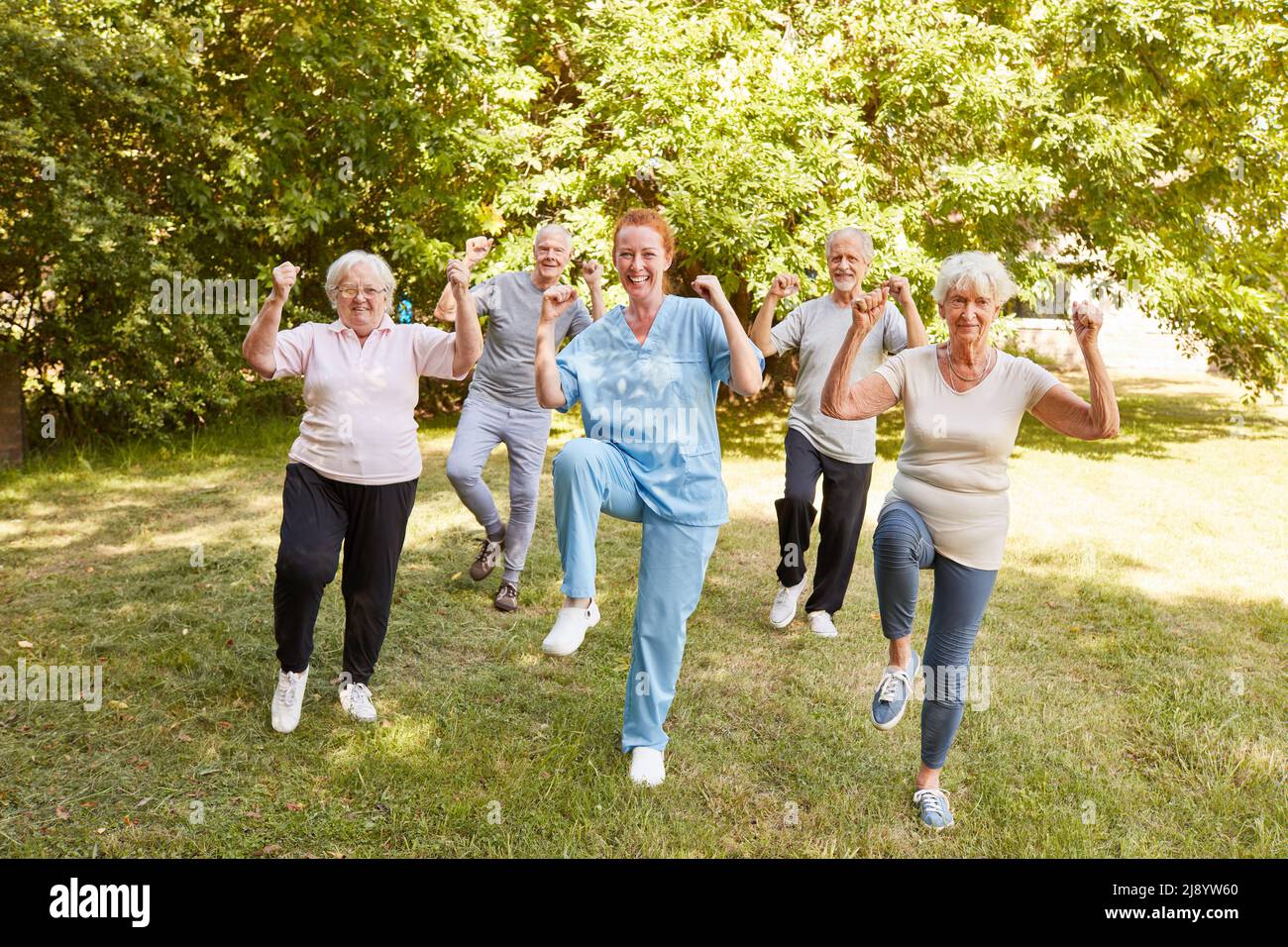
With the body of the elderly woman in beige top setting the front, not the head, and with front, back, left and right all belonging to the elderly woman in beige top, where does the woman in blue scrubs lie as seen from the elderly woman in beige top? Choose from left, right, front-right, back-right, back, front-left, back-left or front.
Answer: right

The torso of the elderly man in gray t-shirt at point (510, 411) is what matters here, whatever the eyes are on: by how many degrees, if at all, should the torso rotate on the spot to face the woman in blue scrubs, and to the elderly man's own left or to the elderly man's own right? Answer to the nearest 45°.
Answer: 0° — they already face them

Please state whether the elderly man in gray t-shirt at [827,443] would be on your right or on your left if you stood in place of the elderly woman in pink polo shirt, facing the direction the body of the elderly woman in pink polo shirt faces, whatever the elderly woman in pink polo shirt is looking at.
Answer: on your left

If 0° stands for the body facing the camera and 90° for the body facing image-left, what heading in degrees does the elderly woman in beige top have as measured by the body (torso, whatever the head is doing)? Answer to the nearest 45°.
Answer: approximately 0°

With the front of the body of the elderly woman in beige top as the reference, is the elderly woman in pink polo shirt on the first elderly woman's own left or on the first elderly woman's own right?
on the first elderly woman's own right
